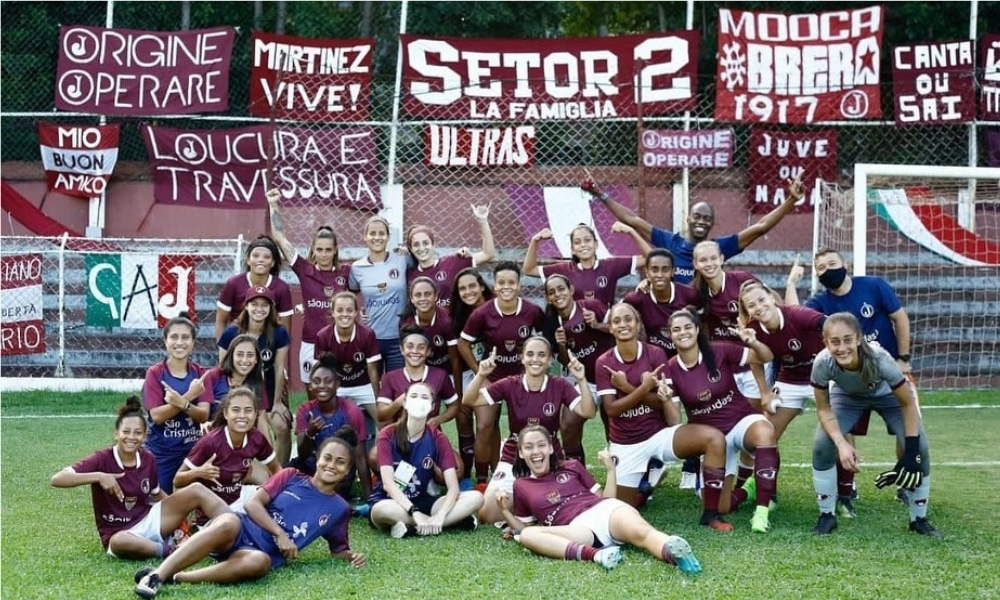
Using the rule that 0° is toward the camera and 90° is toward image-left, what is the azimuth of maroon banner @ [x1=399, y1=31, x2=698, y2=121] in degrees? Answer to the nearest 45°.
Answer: approximately 0°

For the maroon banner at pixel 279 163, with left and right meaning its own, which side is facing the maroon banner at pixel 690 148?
left
